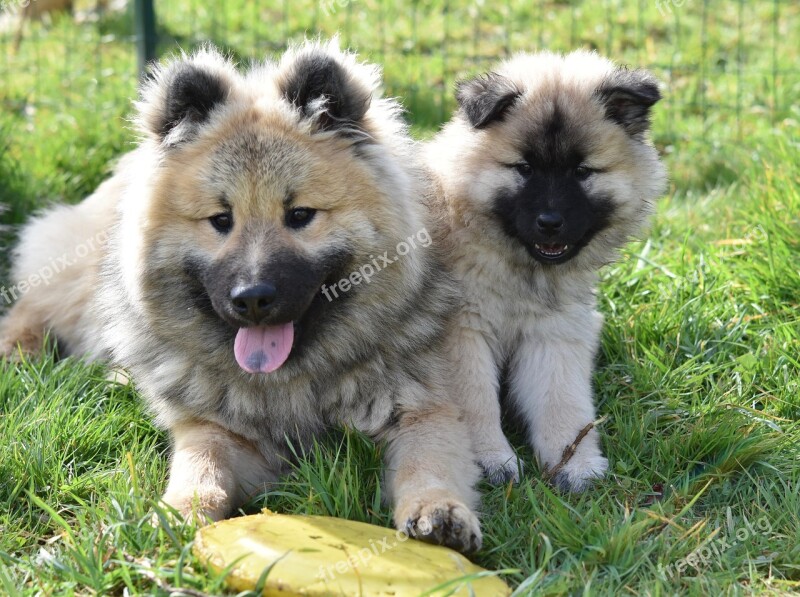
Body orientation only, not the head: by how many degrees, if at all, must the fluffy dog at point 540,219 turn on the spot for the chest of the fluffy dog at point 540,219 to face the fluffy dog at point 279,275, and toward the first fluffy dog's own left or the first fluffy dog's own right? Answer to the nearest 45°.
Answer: approximately 45° to the first fluffy dog's own right

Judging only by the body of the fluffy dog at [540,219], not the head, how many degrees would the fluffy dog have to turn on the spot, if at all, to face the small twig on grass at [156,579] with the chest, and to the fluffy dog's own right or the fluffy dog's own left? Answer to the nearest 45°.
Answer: approximately 45° to the fluffy dog's own right

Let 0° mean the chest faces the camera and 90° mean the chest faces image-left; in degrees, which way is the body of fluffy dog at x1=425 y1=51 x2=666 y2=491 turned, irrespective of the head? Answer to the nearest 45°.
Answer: approximately 0°

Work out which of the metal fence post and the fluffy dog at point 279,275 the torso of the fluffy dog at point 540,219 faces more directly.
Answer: the fluffy dog

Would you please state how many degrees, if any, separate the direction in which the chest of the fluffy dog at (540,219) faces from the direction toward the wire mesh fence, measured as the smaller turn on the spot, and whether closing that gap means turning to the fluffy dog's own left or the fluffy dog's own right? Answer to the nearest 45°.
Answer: approximately 180°
